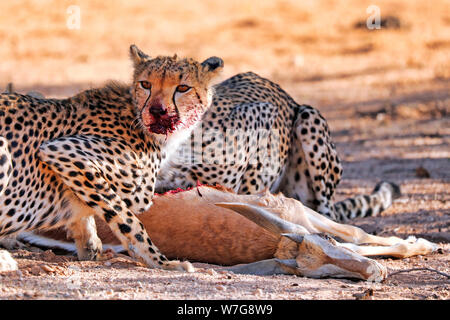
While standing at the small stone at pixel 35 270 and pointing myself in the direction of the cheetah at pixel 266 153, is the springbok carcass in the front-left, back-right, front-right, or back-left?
front-right

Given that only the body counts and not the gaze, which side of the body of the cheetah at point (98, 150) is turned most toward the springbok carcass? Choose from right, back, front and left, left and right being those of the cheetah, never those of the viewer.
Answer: front

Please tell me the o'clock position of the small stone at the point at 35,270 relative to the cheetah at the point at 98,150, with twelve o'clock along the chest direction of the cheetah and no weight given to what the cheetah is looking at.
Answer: The small stone is roughly at 4 o'clock from the cheetah.

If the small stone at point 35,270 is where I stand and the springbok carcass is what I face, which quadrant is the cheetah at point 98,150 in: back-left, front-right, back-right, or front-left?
front-left

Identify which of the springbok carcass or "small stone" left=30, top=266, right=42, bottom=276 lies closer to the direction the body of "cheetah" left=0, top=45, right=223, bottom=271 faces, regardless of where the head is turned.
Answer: the springbok carcass

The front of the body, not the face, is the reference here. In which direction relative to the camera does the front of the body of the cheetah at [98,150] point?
to the viewer's right

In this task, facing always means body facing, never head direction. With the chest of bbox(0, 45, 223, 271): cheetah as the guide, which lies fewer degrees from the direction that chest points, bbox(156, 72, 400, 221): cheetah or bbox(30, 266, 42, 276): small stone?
the cheetah

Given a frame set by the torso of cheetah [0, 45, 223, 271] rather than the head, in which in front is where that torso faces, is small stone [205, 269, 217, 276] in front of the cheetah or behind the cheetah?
in front

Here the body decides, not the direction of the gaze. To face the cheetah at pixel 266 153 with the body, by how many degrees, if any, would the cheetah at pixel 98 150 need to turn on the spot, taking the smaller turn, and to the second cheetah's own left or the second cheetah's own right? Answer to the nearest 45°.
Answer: approximately 45° to the second cheetah's own left
